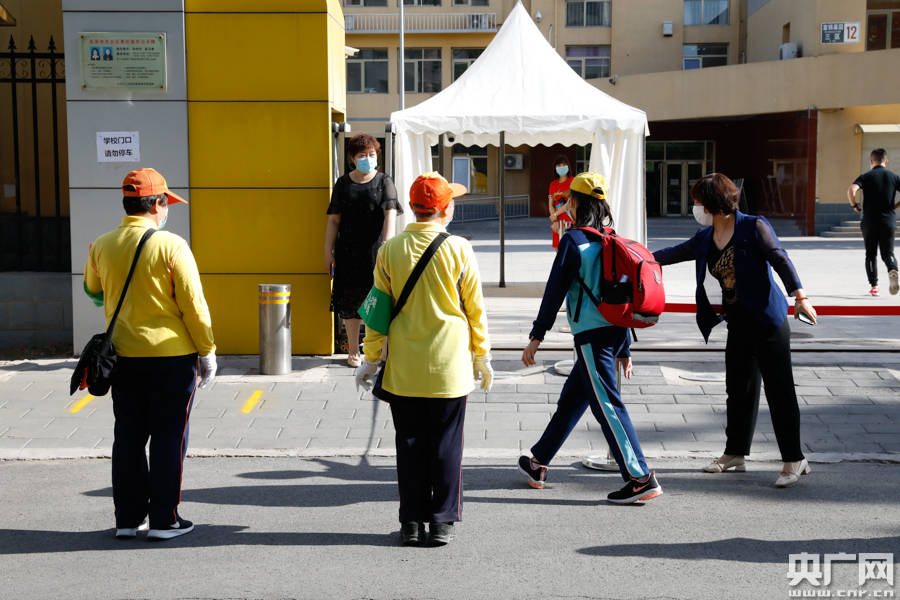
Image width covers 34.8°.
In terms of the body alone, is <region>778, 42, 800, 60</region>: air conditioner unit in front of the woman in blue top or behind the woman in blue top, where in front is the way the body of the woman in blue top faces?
behind

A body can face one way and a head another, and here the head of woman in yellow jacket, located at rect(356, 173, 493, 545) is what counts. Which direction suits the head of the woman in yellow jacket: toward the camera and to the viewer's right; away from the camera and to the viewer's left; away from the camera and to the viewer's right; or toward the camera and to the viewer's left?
away from the camera and to the viewer's right

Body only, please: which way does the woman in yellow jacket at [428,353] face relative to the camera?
away from the camera

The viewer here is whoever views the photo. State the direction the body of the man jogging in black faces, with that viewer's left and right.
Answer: facing away from the viewer

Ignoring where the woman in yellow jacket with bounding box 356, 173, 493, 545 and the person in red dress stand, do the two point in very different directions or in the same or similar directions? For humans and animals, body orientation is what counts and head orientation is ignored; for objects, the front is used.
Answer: very different directions

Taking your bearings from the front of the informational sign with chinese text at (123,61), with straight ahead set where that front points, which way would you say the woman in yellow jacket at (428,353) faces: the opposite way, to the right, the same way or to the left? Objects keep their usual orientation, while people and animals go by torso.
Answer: the opposite way

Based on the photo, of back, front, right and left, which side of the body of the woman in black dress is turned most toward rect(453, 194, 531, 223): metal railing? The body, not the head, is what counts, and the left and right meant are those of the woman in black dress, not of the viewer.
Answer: back

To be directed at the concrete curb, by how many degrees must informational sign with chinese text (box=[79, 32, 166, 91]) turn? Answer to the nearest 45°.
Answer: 0° — it already faces it

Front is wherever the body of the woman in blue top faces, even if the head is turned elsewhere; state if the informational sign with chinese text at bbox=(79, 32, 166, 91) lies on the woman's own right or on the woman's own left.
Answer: on the woman's own right

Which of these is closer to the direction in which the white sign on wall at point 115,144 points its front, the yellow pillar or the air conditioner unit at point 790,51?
the yellow pillar
